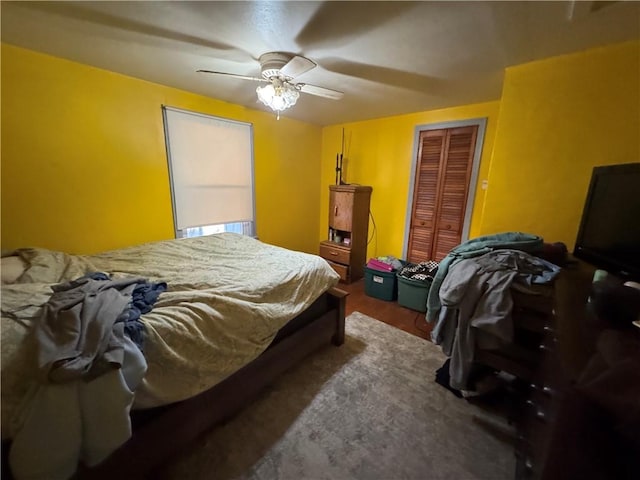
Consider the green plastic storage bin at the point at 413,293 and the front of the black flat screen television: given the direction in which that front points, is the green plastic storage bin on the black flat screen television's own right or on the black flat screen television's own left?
on the black flat screen television's own right

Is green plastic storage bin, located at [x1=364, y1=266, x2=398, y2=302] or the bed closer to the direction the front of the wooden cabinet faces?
the bed

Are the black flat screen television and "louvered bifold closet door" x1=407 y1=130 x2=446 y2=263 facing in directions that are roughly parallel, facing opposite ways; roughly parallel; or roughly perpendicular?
roughly perpendicular

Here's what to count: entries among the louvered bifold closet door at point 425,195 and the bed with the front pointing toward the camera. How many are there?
1

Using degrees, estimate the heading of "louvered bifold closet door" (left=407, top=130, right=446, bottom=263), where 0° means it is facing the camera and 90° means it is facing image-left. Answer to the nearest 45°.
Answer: approximately 0°

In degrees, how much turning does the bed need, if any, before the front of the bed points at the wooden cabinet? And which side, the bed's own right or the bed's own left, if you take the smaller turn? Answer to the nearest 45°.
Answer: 0° — it already faces it

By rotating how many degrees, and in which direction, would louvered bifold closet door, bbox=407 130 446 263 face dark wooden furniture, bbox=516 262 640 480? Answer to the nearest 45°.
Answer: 0° — it already faces it

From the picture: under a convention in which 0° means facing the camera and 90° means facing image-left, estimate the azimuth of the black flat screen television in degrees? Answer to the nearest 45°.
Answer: approximately 45°
